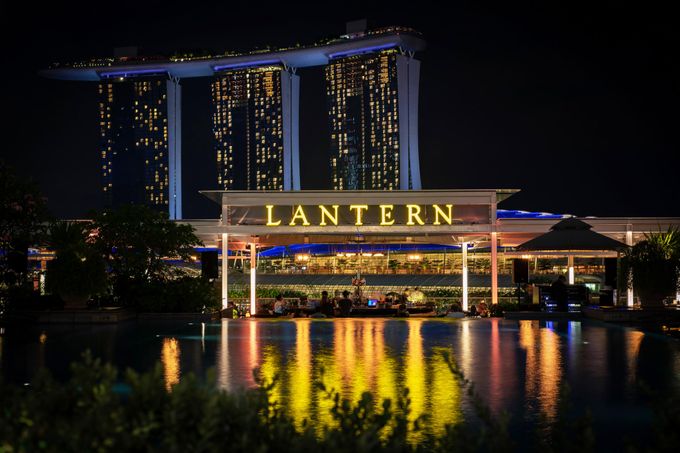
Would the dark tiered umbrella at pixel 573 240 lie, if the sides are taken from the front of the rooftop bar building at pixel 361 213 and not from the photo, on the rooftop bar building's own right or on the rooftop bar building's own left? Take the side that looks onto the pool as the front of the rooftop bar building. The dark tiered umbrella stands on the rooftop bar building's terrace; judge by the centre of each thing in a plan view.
on the rooftop bar building's own left

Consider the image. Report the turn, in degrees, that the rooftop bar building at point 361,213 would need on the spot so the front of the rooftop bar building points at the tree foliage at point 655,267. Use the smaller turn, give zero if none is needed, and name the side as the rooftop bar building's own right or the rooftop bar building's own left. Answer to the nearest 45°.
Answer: approximately 45° to the rooftop bar building's own left

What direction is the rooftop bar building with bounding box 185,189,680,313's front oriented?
toward the camera

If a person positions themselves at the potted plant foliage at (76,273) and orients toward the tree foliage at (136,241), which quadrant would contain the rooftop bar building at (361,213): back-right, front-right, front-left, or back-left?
front-right

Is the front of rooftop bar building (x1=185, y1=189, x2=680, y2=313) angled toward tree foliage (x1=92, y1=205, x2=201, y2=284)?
no

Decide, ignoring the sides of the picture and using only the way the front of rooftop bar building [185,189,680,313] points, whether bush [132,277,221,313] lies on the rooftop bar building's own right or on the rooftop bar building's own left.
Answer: on the rooftop bar building's own right
